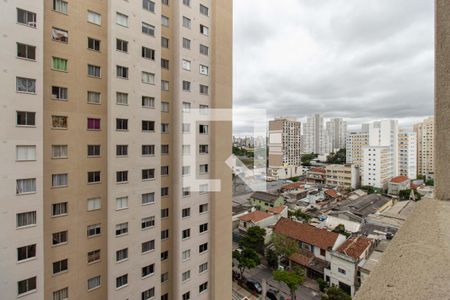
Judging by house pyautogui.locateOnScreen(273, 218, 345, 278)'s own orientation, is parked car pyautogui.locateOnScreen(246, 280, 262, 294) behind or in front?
in front

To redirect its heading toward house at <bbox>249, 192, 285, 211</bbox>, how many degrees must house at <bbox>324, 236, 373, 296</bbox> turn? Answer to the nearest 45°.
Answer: approximately 90° to its right

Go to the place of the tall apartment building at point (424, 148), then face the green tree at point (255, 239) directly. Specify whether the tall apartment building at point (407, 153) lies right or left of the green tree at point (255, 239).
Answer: right

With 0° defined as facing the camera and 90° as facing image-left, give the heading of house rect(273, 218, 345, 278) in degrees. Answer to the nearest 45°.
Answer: approximately 45°

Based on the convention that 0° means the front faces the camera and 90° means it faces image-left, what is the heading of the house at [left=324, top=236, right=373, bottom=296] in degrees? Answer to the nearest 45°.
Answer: approximately 45°

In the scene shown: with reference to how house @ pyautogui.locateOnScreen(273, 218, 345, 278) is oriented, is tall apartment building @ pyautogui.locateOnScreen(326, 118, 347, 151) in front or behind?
behind

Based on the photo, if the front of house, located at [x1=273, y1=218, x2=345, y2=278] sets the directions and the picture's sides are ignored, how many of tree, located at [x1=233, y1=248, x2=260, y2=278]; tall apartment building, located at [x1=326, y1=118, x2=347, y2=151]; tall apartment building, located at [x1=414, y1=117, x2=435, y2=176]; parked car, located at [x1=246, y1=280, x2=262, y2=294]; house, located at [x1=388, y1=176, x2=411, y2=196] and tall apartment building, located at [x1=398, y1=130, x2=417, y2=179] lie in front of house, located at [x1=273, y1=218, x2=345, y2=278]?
2

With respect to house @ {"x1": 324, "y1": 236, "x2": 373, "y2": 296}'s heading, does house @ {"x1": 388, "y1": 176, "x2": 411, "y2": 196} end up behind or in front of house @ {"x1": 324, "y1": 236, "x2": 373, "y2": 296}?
behind

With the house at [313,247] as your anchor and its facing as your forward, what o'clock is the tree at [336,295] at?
The tree is roughly at 10 o'clock from the house.

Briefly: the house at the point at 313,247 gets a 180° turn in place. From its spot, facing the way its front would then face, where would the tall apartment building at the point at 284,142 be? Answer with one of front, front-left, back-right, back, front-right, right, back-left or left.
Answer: front-left

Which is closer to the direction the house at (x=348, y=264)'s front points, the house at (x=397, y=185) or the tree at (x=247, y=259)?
the tree

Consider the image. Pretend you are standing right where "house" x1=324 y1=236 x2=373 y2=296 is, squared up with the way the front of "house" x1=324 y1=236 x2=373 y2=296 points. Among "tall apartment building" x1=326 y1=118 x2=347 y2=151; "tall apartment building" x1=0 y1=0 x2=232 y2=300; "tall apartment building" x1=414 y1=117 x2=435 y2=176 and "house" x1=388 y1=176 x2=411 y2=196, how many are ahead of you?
1

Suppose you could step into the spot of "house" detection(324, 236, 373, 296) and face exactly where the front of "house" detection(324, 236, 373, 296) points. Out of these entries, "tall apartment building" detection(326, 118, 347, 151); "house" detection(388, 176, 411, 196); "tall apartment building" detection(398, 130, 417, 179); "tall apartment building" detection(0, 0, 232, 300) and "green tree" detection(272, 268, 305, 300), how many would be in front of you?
2

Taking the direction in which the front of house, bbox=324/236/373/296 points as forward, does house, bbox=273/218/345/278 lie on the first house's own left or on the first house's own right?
on the first house's own right

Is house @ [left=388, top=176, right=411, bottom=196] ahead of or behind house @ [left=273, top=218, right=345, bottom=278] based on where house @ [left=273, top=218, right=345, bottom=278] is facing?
behind

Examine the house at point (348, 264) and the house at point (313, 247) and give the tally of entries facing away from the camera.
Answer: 0

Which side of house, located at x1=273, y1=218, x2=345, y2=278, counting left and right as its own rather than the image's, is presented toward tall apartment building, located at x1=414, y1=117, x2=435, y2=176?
back

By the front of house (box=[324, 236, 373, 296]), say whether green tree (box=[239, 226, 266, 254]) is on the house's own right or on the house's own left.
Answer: on the house's own right
